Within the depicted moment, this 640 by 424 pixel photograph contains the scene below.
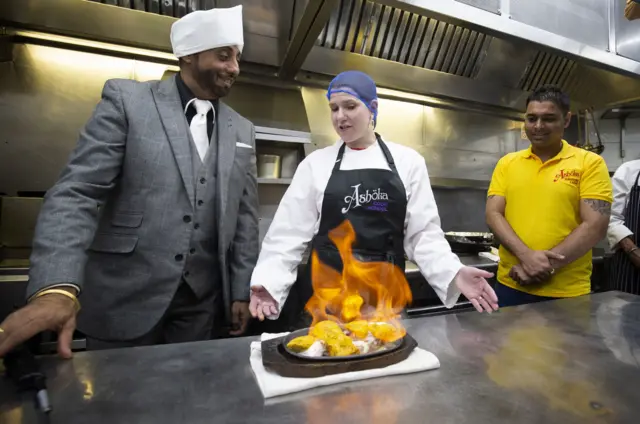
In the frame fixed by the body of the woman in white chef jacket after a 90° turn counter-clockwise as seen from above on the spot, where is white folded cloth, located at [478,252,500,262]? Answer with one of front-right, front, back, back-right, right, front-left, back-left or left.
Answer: front-left

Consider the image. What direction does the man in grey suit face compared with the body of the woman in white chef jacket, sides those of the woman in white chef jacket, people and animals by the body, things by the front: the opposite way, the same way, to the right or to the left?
to the left

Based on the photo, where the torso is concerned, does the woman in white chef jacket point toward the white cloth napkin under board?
yes

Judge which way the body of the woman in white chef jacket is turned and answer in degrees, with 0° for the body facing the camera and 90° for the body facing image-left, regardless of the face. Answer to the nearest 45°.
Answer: approximately 0°

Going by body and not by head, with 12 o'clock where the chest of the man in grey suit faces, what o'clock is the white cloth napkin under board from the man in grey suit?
The white cloth napkin under board is roughly at 1 o'clock from the man in grey suit.

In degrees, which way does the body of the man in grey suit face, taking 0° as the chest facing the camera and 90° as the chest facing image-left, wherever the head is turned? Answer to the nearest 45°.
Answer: approximately 315°

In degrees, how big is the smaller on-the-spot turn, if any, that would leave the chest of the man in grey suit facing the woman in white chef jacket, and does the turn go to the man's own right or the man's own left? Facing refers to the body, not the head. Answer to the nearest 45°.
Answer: approximately 45° to the man's own left

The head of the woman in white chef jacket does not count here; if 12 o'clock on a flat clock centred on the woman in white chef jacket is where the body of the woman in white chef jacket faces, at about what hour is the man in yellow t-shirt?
The man in yellow t-shirt is roughly at 8 o'clock from the woman in white chef jacket.

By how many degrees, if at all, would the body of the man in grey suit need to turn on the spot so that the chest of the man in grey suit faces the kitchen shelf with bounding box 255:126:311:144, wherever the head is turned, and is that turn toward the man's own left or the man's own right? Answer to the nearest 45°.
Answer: approximately 90° to the man's own left

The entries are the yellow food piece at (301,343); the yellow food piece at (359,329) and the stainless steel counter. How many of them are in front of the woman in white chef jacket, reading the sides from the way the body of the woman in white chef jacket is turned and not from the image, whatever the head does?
3

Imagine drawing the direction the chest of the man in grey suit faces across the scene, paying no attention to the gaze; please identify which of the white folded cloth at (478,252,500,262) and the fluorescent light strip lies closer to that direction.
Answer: the white folded cloth

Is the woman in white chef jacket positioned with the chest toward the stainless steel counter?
yes
